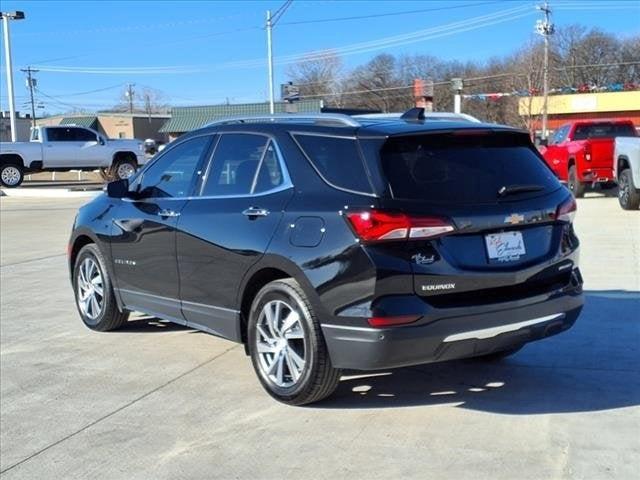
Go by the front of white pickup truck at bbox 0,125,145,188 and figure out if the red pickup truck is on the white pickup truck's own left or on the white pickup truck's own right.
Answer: on the white pickup truck's own right

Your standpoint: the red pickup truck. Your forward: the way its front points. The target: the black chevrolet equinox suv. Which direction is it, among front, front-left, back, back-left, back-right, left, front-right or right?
back-left

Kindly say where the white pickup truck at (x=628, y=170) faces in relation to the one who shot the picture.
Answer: facing away from the viewer and to the left of the viewer

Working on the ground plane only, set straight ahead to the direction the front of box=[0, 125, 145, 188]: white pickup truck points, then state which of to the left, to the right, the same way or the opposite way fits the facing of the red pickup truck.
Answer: to the left

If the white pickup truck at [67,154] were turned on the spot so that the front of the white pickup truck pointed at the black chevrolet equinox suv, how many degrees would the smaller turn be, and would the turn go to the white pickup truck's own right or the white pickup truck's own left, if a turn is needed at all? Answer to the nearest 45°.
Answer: approximately 90° to the white pickup truck's own right

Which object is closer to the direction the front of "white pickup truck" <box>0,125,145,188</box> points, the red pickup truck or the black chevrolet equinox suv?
the red pickup truck

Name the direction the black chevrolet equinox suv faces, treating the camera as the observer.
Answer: facing away from the viewer and to the left of the viewer

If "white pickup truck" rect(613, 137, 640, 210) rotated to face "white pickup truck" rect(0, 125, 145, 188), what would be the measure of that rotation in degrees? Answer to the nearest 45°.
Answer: approximately 45° to its left

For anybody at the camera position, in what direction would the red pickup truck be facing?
facing away from the viewer and to the left of the viewer

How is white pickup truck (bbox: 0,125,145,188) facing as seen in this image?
to the viewer's right
